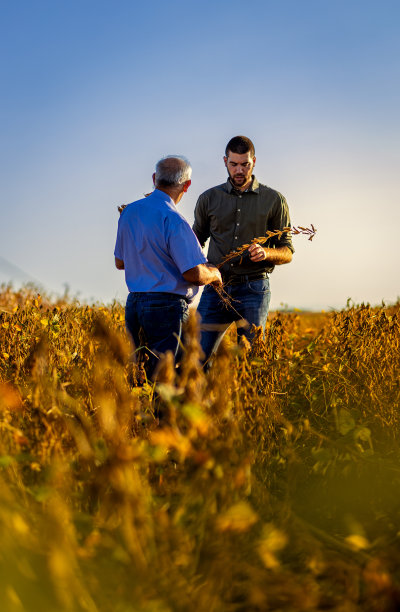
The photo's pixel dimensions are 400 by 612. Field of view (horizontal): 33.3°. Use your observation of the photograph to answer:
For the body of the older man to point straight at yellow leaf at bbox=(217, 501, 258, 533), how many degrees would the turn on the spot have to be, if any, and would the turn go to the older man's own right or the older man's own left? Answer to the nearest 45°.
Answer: approximately 135° to the older man's own right

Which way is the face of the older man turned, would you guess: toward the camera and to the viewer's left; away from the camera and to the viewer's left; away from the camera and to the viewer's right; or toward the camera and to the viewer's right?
away from the camera and to the viewer's right

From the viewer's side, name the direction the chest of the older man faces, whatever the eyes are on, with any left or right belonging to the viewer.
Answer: facing away from the viewer and to the right of the viewer
